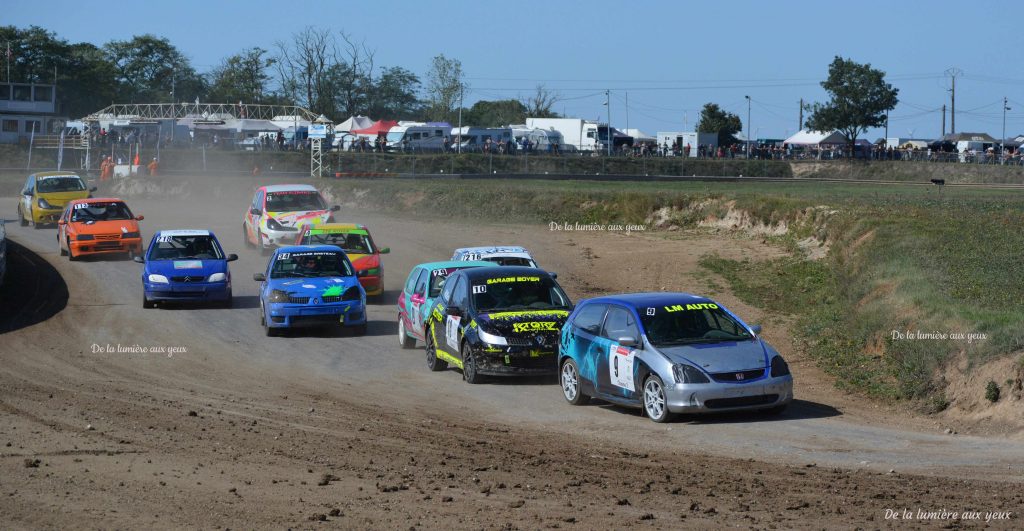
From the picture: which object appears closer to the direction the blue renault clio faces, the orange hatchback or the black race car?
the black race car

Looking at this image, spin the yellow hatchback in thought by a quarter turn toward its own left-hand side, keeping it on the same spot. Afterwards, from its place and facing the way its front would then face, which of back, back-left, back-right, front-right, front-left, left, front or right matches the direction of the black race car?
back-right

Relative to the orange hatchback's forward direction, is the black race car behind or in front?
in front

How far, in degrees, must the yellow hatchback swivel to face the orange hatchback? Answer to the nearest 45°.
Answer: approximately 45° to its right

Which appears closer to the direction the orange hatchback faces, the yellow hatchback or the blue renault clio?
the blue renault clio

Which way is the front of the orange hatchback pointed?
toward the camera

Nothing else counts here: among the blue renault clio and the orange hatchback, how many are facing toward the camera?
2

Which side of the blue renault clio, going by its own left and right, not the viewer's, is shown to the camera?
front

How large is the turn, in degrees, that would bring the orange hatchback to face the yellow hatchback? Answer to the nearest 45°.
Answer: approximately 180°

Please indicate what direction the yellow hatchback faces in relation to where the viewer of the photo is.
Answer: facing the viewer and to the right of the viewer

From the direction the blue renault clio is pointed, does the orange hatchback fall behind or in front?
behind

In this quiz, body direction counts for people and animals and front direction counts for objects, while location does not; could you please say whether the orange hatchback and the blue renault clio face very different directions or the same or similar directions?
same or similar directions
